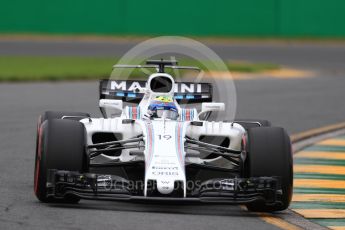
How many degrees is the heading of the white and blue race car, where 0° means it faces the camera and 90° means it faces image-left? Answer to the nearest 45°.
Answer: approximately 0°
